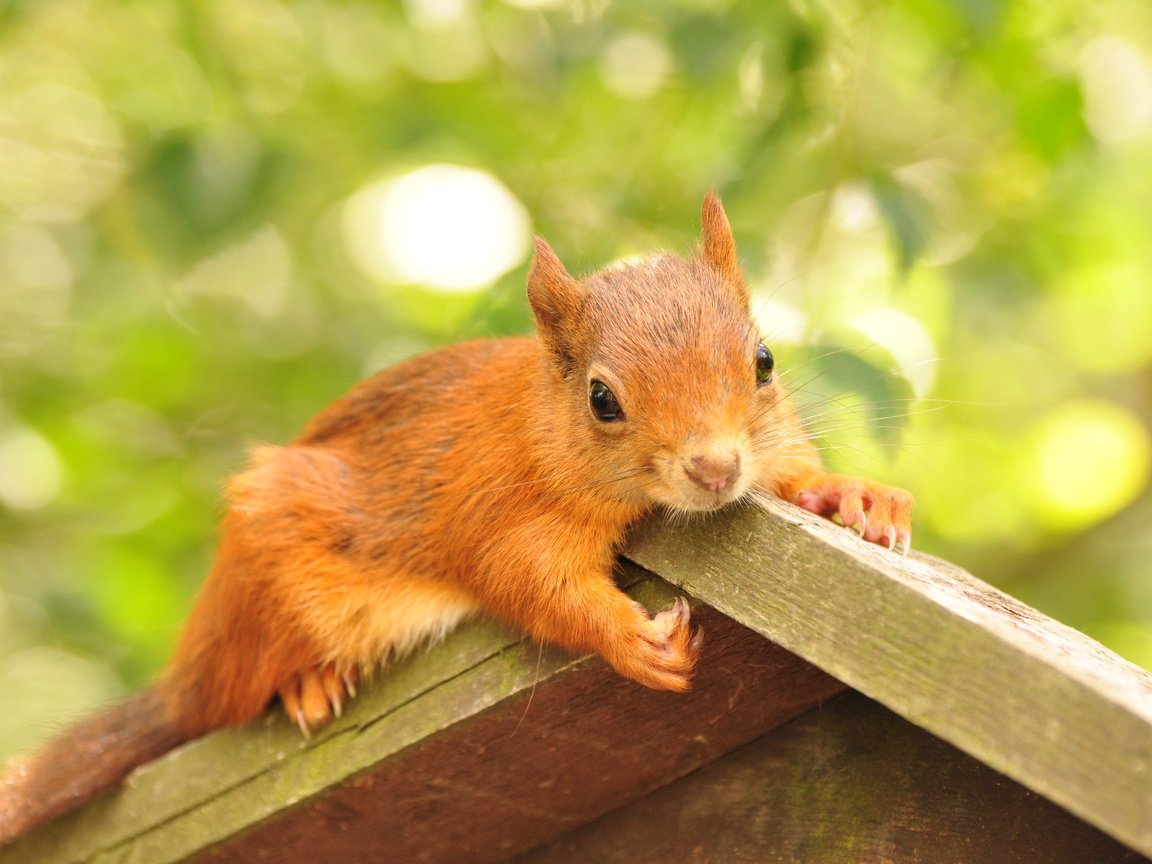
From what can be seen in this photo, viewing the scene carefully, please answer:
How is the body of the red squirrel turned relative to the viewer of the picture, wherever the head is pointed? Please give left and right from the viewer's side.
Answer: facing the viewer and to the right of the viewer
